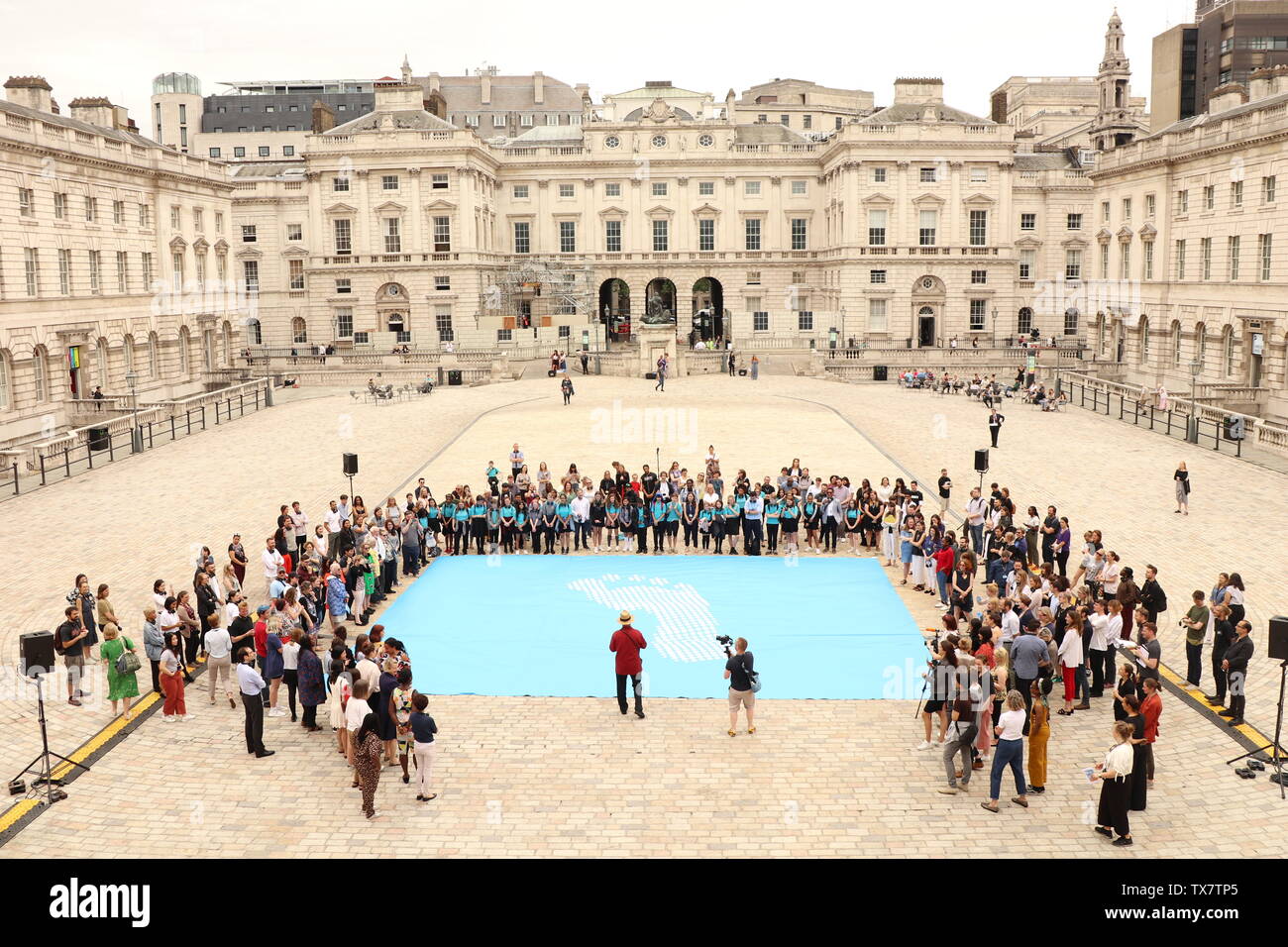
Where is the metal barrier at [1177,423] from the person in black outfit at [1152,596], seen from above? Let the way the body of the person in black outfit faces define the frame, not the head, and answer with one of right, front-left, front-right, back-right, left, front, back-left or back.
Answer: right

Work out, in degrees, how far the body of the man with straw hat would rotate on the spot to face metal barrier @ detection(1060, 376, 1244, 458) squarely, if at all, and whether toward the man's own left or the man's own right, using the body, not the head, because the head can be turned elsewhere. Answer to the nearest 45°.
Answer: approximately 45° to the man's own right

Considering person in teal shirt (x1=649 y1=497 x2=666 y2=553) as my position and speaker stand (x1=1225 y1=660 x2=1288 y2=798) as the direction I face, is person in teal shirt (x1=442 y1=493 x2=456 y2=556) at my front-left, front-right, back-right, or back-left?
back-right

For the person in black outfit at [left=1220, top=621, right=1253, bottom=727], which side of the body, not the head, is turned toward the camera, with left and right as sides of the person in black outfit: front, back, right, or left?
left

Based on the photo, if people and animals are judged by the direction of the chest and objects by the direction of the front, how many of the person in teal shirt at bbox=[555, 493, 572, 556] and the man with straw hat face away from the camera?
1

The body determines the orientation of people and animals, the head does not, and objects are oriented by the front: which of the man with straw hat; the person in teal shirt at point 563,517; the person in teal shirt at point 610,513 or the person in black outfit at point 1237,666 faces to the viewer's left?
the person in black outfit

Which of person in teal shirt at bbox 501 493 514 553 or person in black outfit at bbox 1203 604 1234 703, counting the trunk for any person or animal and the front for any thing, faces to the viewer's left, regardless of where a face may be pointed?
the person in black outfit

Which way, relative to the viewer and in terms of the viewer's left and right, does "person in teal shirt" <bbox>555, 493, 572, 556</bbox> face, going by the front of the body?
facing the viewer

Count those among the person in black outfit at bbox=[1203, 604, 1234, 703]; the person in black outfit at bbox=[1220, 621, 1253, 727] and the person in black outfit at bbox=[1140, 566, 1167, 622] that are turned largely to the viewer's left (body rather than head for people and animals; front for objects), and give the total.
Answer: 3

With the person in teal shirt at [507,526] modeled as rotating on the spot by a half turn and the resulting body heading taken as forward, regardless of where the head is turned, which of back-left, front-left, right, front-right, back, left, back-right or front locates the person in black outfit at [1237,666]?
back-right

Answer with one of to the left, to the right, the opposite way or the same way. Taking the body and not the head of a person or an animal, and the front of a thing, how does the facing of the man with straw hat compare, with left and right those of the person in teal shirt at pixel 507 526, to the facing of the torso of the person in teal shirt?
the opposite way

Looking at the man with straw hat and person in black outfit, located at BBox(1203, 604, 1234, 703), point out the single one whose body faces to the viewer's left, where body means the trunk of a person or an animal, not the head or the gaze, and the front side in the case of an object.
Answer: the person in black outfit

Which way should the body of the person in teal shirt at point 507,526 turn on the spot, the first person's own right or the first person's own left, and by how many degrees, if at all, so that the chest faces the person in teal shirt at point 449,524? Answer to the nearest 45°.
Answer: approximately 90° to the first person's own right

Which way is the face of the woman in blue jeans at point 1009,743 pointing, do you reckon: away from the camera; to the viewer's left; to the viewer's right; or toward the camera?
away from the camera

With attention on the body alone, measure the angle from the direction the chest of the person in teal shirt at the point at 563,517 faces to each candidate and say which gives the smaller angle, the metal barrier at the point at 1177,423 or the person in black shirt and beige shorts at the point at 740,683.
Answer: the person in black shirt and beige shorts

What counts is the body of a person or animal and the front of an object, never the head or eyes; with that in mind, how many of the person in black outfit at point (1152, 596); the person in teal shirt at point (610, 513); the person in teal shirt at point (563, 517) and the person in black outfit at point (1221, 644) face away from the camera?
0

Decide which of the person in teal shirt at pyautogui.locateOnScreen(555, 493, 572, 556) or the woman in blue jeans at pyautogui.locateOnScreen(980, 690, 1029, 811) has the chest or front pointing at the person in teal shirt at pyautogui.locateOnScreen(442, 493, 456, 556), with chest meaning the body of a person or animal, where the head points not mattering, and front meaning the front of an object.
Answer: the woman in blue jeans

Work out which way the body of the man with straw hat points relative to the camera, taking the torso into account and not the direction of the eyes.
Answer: away from the camera

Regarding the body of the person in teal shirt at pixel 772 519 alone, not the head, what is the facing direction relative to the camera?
toward the camera
